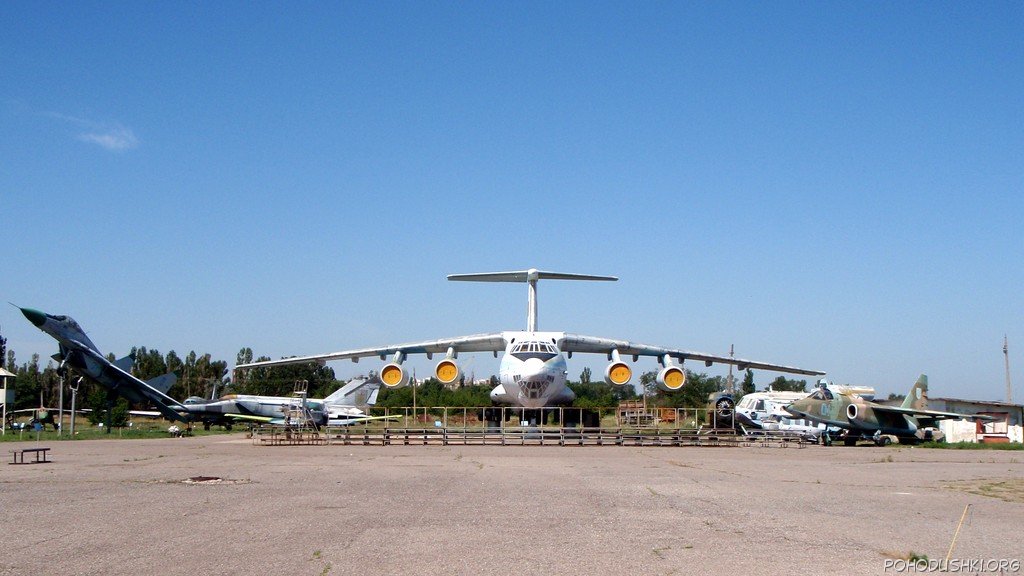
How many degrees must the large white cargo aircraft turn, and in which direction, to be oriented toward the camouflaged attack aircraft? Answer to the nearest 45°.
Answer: approximately 90° to its left

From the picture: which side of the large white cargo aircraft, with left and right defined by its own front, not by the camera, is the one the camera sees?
front
